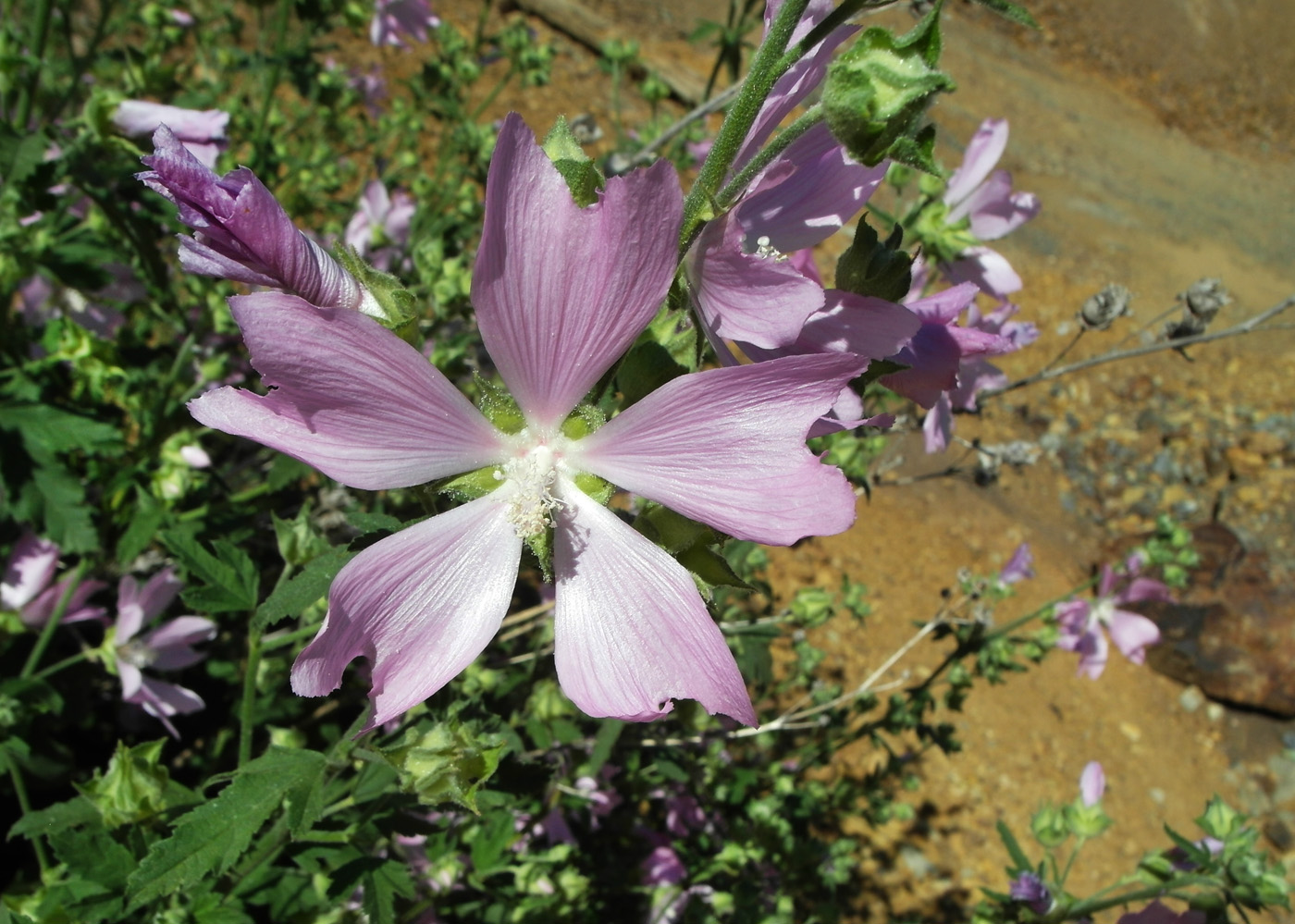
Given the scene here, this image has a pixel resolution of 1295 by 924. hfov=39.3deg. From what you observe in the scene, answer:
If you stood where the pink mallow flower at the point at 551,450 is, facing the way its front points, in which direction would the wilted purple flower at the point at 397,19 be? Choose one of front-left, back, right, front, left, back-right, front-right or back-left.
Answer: back

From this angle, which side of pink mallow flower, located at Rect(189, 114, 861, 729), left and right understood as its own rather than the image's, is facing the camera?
front
